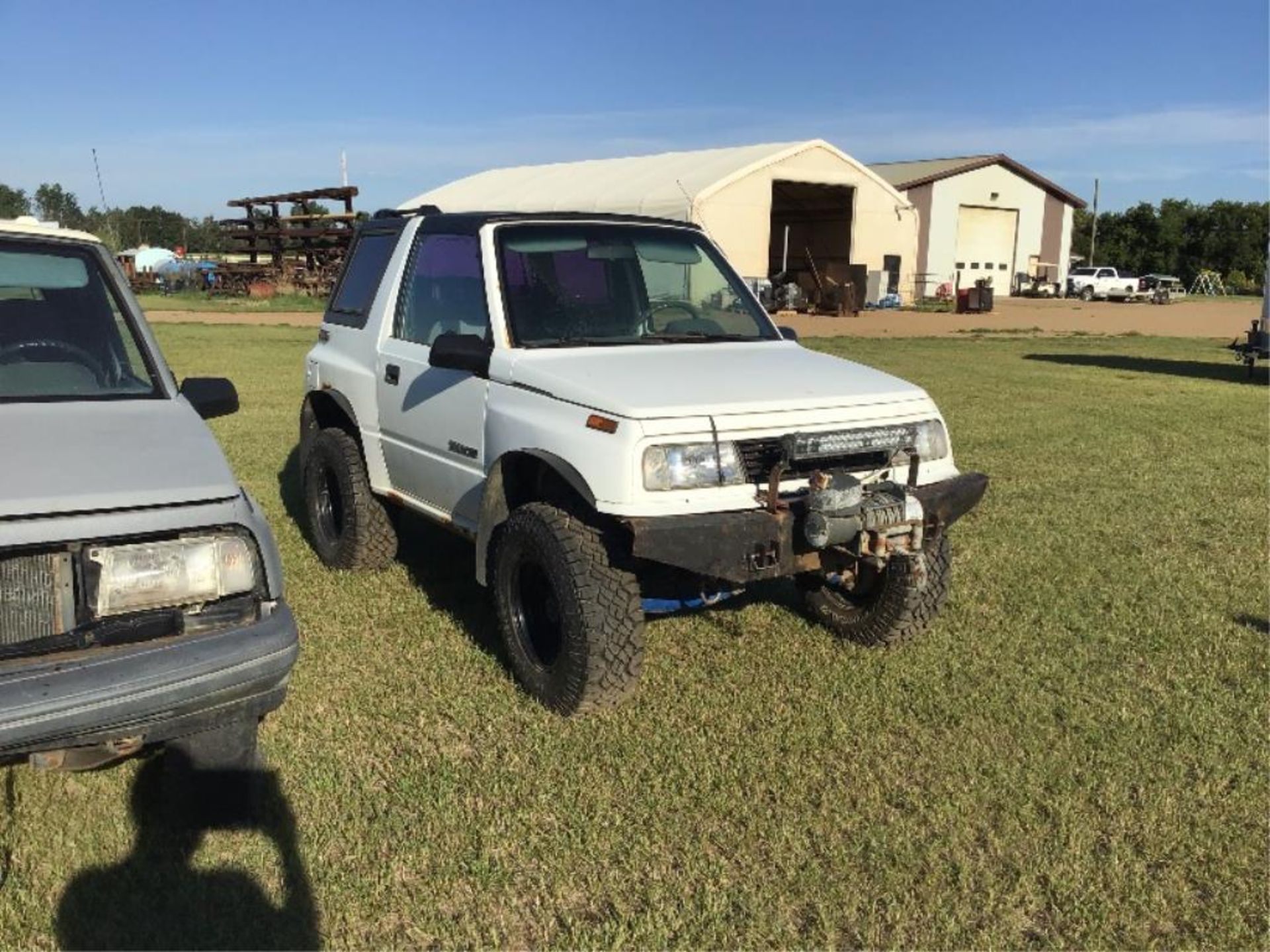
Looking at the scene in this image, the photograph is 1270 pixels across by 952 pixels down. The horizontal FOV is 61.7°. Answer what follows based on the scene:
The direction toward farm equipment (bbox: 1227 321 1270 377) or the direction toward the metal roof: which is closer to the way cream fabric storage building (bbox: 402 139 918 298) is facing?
the farm equipment

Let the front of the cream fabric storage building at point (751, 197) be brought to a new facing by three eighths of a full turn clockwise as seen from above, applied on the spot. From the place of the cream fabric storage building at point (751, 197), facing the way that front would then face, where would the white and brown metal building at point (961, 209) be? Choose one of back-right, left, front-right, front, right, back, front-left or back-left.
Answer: back-right

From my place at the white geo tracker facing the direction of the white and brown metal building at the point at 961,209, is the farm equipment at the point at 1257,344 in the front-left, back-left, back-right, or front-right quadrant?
front-right

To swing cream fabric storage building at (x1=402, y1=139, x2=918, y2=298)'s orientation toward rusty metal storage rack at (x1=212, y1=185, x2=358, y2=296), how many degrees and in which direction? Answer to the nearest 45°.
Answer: approximately 135° to its right

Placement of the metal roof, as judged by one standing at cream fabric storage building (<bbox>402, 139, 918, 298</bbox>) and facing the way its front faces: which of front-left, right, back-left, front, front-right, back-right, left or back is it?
left

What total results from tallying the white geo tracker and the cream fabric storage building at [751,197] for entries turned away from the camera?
0

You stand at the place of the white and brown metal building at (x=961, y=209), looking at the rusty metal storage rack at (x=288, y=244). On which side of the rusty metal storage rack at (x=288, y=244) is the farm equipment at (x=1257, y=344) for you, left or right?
left

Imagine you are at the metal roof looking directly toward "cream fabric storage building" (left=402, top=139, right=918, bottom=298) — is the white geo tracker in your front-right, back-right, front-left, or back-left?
front-left

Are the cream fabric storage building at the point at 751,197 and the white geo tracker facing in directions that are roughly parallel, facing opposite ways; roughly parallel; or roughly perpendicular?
roughly parallel

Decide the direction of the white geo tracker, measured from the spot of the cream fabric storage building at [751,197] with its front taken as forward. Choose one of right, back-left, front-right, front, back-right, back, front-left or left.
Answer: front-right

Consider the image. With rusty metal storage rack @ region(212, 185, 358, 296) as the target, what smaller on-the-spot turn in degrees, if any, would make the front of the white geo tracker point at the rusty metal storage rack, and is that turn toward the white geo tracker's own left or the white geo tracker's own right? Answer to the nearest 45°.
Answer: approximately 135° to the white geo tracker's own left

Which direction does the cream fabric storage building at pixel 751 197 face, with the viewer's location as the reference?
facing the viewer and to the right of the viewer

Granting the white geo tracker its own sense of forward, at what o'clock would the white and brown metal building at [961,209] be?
The white and brown metal building is roughly at 8 o'clock from the white geo tracker.

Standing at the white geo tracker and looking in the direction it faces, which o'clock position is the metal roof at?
The metal roof is roughly at 8 o'clock from the white geo tracker.
